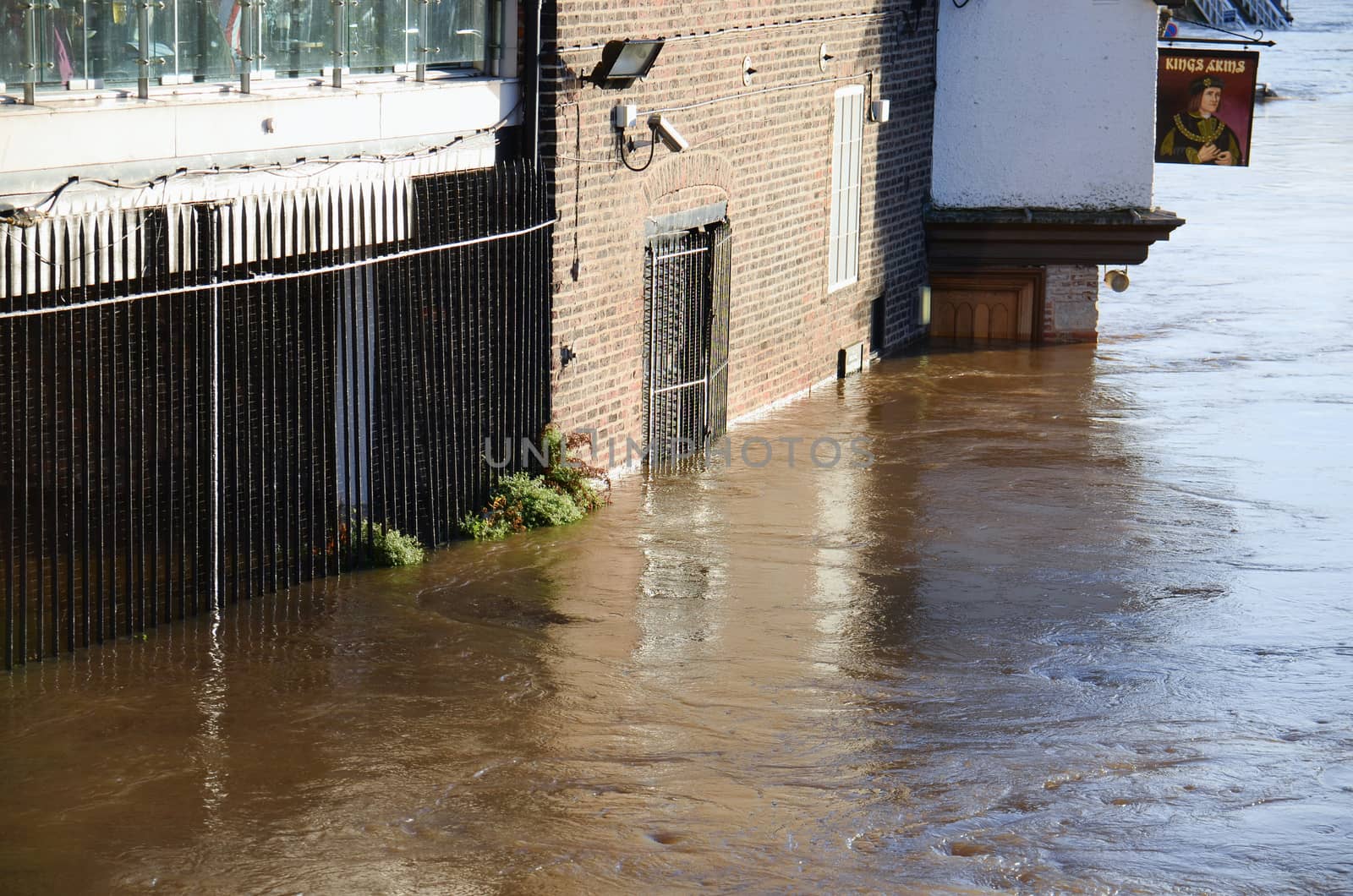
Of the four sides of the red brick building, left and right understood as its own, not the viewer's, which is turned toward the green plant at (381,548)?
right

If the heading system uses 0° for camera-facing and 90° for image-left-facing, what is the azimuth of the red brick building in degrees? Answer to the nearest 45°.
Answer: approximately 315°

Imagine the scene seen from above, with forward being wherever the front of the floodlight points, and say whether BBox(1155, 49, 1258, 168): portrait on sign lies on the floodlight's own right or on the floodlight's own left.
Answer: on the floodlight's own left

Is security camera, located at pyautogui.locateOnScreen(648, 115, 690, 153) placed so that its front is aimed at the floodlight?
no

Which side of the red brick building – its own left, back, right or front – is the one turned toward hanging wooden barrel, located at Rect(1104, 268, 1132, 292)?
left

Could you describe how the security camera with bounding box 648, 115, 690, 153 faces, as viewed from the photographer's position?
facing the viewer and to the right of the viewer

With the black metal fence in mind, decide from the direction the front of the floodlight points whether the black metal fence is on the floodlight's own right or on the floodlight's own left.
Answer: on the floodlight's own right

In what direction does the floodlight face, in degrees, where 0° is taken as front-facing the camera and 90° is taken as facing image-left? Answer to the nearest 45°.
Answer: approximately 315°

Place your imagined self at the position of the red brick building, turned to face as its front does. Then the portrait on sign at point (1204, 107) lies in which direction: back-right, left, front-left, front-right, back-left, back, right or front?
left

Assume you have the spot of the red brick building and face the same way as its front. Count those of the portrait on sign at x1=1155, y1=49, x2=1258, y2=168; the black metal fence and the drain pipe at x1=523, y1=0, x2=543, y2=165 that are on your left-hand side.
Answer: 1

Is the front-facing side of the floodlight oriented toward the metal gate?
no
